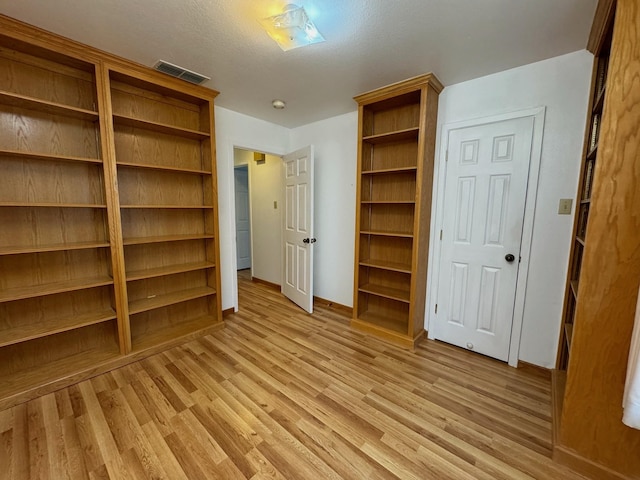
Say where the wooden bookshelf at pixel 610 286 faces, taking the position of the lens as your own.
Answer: facing to the left of the viewer

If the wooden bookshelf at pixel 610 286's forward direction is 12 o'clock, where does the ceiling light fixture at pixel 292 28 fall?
The ceiling light fixture is roughly at 11 o'clock from the wooden bookshelf.

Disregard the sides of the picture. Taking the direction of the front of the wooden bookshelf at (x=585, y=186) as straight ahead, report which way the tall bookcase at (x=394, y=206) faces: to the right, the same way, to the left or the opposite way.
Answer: to the left

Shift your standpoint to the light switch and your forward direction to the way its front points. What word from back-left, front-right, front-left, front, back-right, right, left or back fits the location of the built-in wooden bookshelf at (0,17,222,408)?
front-right

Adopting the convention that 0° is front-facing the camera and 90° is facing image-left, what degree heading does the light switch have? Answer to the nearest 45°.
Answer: approximately 0°

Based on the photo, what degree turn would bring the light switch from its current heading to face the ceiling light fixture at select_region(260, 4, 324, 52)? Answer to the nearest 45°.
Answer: approximately 45° to its right
